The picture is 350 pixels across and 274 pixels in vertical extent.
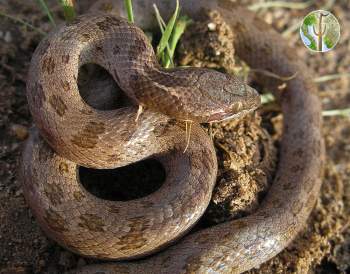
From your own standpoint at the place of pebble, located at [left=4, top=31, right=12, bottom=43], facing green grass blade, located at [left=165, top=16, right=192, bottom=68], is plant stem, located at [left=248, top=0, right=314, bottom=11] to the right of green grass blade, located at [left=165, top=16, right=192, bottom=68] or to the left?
left
